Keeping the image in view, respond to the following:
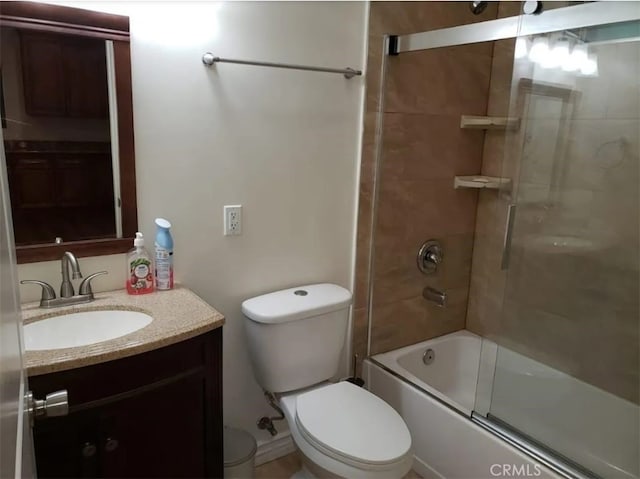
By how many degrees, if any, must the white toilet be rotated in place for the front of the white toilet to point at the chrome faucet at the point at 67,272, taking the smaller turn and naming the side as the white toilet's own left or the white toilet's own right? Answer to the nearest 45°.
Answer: approximately 135° to the white toilet's own right

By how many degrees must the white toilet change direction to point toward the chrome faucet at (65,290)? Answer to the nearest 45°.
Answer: approximately 135° to its right

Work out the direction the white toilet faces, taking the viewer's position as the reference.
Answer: facing the viewer and to the right of the viewer

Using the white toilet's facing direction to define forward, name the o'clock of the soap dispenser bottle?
The soap dispenser bottle is roughly at 4 o'clock from the white toilet.

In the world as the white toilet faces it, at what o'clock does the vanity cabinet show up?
The vanity cabinet is roughly at 3 o'clock from the white toilet.
